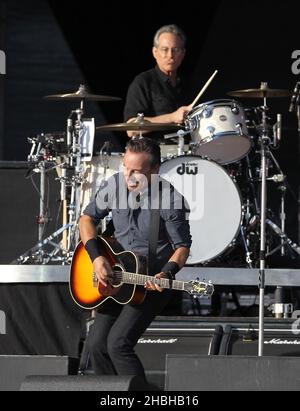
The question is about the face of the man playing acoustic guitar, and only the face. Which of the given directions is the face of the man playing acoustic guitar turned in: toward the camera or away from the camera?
toward the camera

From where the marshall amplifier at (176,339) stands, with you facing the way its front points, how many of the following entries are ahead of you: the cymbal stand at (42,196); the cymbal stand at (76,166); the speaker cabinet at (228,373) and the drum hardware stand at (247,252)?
1

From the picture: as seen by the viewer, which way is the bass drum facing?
toward the camera

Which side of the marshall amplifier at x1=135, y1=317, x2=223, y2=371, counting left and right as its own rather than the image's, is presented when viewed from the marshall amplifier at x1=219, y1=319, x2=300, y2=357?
left

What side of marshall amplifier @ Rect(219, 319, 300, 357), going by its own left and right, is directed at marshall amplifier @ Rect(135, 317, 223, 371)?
right

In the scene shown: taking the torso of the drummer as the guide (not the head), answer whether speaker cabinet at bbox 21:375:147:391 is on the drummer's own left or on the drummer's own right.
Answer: on the drummer's own right

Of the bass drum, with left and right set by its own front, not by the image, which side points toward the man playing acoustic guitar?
front

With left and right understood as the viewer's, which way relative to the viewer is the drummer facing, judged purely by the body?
facing the viewer and to the right of the viewer

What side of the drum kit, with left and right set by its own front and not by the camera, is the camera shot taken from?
front

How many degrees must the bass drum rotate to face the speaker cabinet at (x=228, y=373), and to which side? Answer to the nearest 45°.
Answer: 0° — it already faces it

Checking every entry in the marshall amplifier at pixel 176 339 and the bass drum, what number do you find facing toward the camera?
2

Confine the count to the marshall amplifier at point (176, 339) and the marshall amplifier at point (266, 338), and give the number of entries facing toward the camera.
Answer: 2

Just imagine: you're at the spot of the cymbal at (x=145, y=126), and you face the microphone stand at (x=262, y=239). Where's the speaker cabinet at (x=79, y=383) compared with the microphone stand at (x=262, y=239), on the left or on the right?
right

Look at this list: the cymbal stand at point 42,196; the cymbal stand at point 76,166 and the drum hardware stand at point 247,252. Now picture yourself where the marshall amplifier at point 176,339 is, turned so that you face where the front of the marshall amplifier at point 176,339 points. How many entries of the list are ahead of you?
0

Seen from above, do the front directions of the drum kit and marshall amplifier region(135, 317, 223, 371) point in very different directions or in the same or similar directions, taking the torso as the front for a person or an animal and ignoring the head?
same or similar directions
